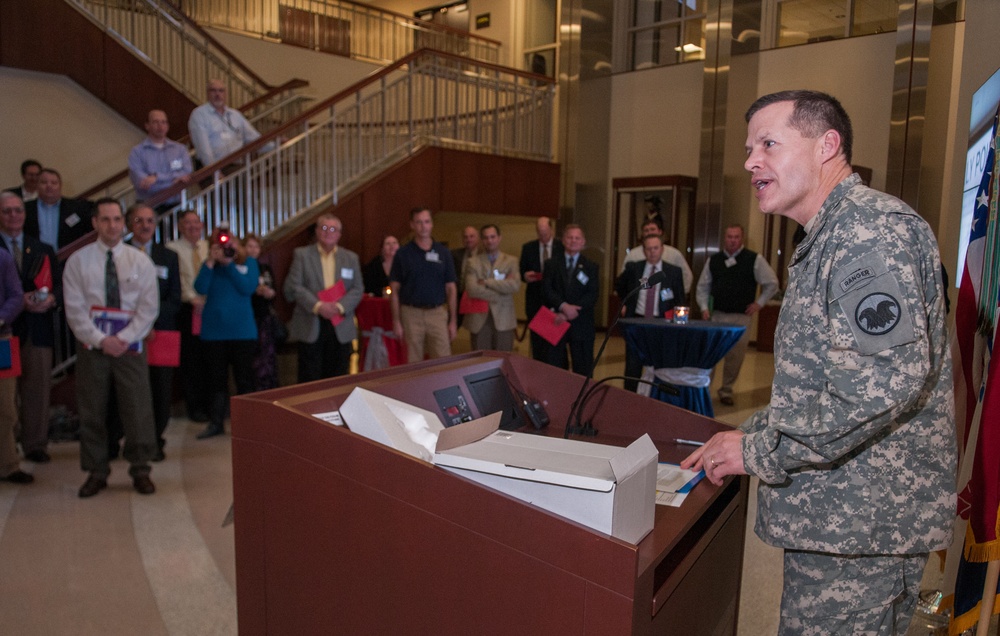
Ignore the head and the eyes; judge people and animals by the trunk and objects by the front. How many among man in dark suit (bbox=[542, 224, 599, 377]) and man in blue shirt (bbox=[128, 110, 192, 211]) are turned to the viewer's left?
0

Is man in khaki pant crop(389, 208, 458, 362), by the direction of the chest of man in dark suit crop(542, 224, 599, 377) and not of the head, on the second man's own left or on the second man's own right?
on the second man's own right

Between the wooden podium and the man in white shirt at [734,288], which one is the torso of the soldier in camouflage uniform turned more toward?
the wooden podium

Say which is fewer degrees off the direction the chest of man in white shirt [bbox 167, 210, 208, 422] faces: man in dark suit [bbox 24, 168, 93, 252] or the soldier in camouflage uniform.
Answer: the soldier in camouflage uniform

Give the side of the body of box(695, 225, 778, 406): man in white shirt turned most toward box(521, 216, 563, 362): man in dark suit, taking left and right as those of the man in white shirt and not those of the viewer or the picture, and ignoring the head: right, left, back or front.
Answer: right

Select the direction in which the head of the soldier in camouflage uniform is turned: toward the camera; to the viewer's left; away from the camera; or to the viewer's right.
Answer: to the viewer's left

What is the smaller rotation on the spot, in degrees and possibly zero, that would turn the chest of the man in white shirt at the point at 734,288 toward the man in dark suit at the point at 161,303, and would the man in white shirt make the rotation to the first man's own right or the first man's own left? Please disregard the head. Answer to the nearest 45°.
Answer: approximately 45° to the first man's own right
